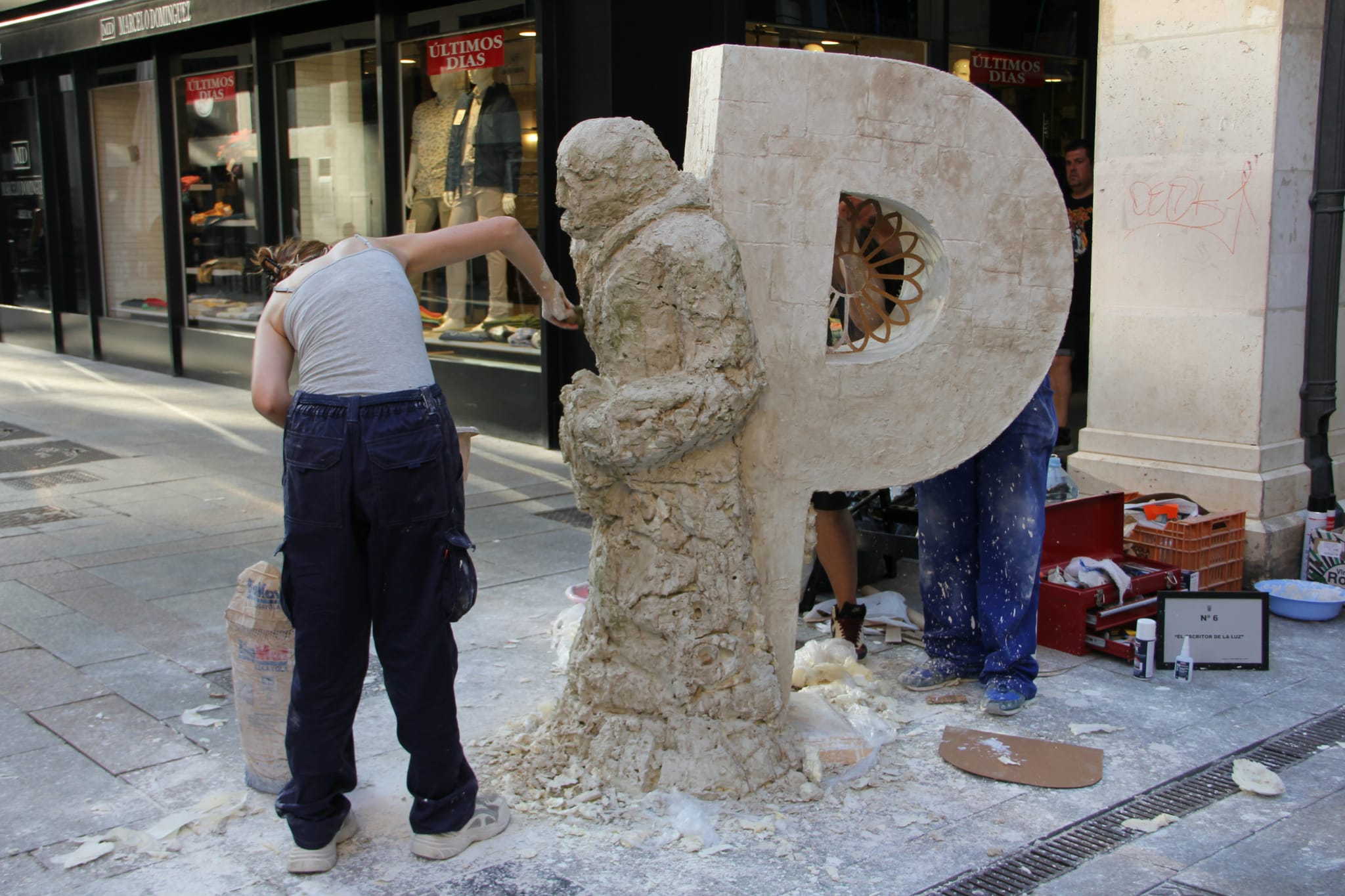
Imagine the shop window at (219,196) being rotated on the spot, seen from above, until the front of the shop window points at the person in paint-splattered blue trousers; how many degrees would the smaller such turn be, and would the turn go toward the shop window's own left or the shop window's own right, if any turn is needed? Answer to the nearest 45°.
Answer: approximately 45° to the shop window's own left

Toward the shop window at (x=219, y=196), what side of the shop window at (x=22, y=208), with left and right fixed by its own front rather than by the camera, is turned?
left

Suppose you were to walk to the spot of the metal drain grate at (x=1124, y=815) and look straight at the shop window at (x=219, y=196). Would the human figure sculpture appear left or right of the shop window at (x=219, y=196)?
left

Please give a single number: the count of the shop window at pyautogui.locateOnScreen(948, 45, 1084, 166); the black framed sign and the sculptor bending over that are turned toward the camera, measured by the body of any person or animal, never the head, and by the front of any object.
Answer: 2

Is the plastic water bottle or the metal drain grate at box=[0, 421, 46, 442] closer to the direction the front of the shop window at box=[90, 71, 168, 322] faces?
the metal drain grate

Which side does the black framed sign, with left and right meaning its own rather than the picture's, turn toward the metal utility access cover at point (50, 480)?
right

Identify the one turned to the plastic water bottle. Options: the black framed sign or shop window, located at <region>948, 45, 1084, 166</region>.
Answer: the shop window

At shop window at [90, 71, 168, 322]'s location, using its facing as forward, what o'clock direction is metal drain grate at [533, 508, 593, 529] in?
The metal drain grate is roughly at 10 o'clock from the shop window.
